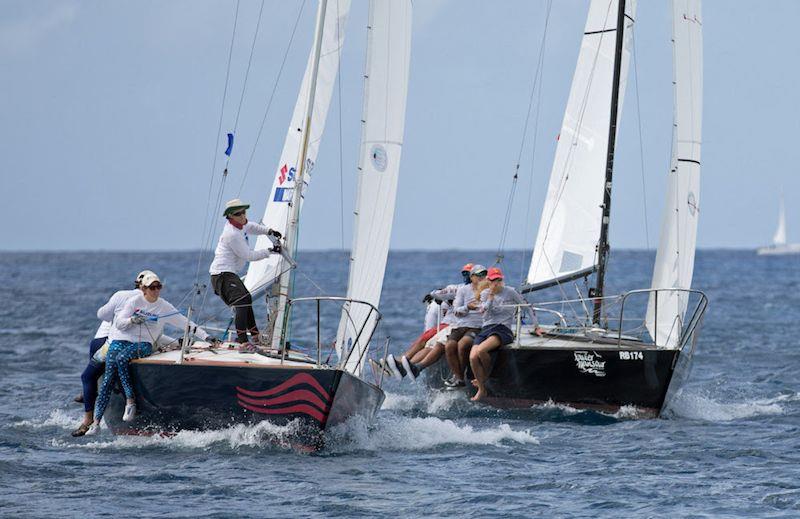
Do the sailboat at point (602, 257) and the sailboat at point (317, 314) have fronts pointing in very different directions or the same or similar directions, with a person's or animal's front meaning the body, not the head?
same or similar directions

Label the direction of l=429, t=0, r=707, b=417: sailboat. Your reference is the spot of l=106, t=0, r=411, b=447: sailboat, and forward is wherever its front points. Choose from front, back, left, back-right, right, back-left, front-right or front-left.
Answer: left

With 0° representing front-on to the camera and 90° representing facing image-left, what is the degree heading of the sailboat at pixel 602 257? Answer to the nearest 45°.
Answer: approximately 315°

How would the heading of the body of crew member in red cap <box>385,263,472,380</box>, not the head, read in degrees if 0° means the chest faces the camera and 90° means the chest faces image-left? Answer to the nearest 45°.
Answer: approximately 90°

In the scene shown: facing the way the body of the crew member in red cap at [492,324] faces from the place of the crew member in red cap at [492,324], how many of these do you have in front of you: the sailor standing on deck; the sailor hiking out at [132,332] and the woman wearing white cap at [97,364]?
3

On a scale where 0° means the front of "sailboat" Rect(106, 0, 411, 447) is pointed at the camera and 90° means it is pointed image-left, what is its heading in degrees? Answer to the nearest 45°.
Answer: approximately 315°

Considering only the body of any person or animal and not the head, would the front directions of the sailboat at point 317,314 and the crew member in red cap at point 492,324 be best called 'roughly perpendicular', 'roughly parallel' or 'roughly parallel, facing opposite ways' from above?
roughly perpendicular

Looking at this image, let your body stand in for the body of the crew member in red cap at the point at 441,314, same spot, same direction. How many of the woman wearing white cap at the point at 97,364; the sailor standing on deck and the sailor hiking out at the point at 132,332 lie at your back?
0

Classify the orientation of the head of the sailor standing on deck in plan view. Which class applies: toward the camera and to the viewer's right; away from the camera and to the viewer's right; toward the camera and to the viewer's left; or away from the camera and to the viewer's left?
toward the camera and to the viewer's right

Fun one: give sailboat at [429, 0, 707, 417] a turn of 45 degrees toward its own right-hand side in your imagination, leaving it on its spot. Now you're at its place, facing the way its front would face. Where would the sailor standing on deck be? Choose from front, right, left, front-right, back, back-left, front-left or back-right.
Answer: front-right

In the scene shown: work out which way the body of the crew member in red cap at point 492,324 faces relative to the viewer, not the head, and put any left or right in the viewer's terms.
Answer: facing the viewer and to the left of the viewer
